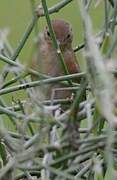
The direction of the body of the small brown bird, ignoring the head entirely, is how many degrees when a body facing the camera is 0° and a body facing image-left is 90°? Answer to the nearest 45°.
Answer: approximately 0°
